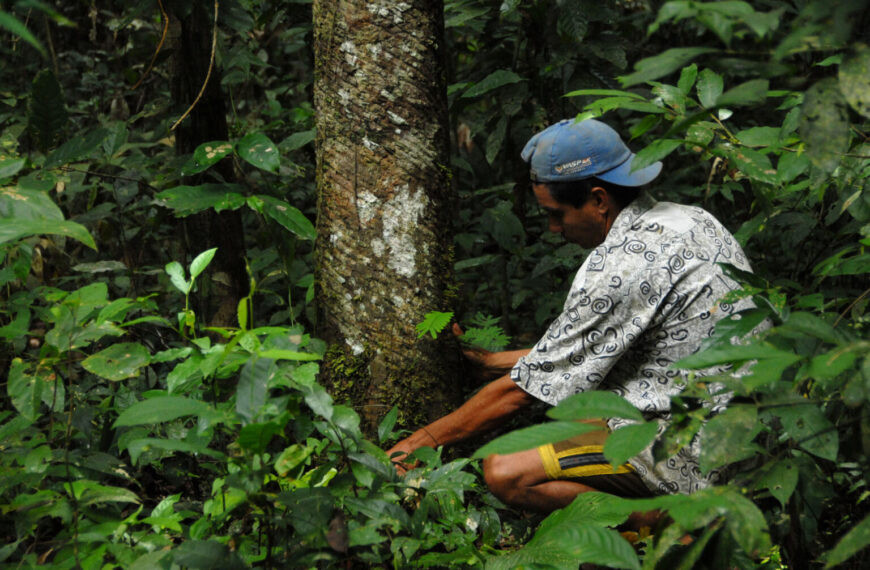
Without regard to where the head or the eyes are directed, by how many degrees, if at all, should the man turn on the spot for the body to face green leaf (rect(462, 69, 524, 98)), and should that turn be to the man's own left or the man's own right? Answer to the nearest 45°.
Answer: approximately 90° to the man's own right

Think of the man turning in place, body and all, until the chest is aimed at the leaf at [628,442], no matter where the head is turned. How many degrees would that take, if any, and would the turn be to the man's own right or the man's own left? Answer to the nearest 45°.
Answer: approximately 90° to the man's own left

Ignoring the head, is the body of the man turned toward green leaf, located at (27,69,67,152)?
yes

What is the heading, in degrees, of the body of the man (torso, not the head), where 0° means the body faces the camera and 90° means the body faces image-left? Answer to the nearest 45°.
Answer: approximately 90°

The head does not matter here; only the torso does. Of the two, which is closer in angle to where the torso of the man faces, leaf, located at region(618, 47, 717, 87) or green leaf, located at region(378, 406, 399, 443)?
the green leaf

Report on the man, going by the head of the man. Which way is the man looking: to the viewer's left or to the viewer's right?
to the viewer's left
